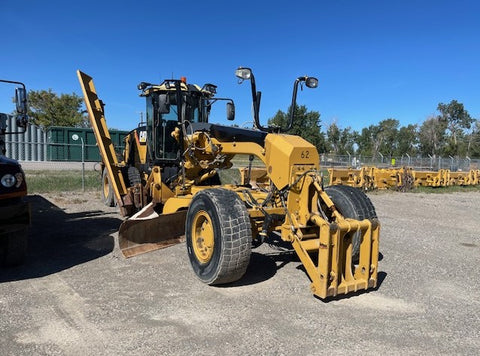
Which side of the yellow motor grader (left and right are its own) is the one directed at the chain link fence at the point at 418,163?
left

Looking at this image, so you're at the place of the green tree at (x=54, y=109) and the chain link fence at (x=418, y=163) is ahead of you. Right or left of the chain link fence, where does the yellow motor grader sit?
right

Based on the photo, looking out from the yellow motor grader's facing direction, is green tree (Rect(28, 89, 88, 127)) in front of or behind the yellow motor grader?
behind

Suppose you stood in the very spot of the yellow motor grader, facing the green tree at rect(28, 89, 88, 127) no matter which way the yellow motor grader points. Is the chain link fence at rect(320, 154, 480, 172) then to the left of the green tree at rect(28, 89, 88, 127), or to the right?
right

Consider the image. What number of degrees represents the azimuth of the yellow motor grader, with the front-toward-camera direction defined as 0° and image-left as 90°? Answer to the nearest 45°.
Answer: approximately 315°
